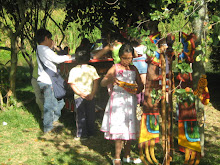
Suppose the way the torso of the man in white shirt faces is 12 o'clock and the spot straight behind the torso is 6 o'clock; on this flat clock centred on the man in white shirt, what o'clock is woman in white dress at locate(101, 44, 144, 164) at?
The woman in white dress is roughly at 2 o'clock from the man in white shirt.

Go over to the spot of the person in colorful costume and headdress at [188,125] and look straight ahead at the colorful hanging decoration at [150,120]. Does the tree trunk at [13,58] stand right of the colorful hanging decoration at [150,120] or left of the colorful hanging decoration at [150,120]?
right

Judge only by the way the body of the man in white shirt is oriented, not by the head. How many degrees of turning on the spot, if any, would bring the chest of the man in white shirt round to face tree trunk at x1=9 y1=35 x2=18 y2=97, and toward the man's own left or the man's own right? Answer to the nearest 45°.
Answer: approximately 135° to the man's own left

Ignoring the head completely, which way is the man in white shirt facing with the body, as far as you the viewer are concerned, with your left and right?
facing to the right of the viewer

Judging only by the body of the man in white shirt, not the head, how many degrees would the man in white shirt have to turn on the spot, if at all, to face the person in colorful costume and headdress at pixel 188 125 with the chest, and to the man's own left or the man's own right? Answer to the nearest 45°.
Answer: approximately 45° to the man's own right

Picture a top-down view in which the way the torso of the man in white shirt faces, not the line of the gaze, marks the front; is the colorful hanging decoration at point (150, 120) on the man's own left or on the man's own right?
on the man's own right

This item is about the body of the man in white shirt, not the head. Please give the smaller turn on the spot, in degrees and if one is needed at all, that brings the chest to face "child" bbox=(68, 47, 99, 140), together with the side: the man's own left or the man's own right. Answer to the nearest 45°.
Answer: approximately 45° to the man's own right
